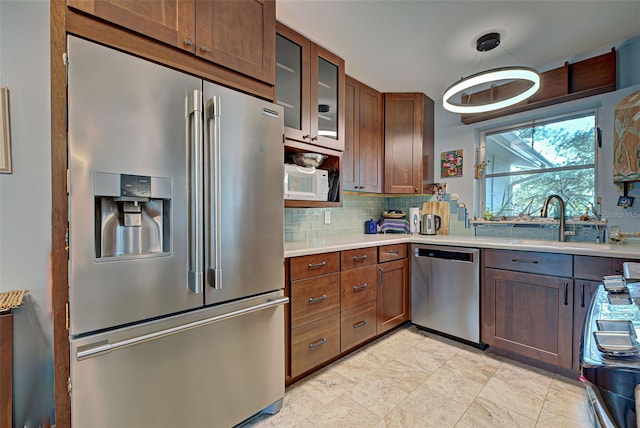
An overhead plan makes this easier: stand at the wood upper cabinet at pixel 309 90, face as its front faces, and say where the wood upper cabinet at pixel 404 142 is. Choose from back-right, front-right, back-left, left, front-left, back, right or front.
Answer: left

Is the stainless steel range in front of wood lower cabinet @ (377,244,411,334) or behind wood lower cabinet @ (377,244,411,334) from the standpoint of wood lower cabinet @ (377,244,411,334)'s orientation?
in front

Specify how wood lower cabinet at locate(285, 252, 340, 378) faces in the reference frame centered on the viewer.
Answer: facing the viewer and to the right of the viewer

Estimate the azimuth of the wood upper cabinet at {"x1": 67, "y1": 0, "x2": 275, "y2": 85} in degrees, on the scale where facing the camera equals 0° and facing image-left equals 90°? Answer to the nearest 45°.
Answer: approximately 315°

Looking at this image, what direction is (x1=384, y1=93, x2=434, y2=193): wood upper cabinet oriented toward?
toward the camera

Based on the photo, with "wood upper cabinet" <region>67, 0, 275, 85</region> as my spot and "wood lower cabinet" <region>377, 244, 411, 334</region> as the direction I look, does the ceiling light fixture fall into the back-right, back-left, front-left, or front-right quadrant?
front-right

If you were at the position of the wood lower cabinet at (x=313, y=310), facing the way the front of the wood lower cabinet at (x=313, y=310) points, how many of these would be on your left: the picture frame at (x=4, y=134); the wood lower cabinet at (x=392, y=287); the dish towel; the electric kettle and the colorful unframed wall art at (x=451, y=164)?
4

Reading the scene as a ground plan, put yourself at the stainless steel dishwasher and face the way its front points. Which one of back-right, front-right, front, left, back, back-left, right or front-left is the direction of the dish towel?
right

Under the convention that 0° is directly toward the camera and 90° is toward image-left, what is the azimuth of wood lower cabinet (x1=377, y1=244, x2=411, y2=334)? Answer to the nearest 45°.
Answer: approximately 315°
